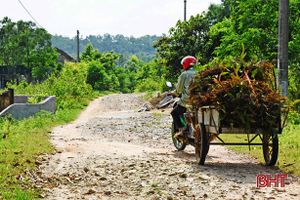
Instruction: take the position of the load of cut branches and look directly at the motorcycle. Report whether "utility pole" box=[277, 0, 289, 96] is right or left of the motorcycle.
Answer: right

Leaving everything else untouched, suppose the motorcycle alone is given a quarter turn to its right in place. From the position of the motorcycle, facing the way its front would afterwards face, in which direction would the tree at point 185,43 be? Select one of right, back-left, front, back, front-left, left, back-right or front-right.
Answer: front-left

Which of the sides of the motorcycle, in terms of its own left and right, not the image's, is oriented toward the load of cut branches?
back

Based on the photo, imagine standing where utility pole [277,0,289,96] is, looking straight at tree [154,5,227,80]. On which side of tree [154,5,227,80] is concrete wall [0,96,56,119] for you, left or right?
left

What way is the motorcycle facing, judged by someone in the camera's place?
facing away from the viewer and to the left of the viewer

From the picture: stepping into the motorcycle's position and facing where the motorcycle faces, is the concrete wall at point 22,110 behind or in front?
in front

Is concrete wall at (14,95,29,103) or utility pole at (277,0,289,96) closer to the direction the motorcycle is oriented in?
the concrete wall

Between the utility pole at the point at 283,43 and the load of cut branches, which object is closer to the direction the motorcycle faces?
the utility pole

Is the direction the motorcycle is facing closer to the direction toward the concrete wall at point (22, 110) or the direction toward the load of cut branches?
the concrete wall
